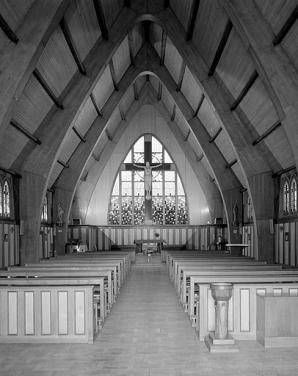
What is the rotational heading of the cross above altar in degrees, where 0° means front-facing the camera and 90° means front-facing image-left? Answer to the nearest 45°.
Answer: approximately 0°

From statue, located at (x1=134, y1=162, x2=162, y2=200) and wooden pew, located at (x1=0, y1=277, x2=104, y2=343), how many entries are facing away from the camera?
1

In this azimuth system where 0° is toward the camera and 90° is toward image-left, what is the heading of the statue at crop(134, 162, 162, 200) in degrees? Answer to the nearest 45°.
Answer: approximately 0°

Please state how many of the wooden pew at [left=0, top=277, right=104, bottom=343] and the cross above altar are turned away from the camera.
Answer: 1

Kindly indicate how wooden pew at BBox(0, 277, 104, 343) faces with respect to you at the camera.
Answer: facing away from the viewer

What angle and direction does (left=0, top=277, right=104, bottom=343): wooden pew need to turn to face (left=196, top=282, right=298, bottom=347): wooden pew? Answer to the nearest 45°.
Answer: approximately 90° to its right
